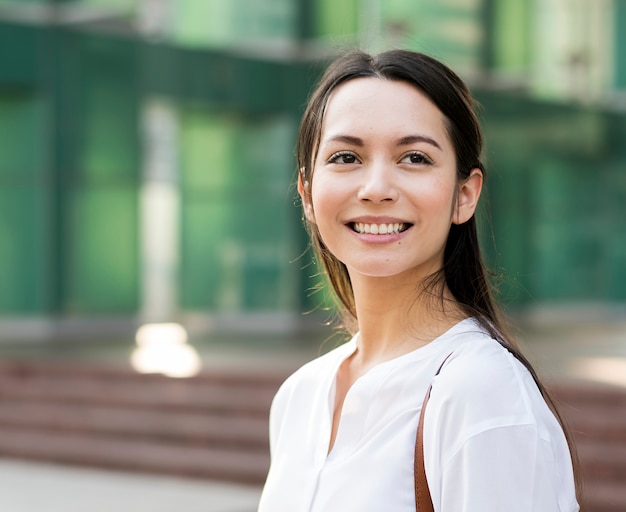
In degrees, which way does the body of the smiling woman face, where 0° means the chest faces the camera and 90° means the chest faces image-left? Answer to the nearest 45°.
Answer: approximately 45°

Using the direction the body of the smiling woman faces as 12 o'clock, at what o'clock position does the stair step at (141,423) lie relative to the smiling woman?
The stair step is roughly at 4 o'clock from the smiling woman.

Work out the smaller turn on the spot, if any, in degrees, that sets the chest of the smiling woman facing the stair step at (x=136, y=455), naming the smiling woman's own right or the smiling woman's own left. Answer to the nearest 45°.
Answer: approximately 135° to the smiling woman's own right

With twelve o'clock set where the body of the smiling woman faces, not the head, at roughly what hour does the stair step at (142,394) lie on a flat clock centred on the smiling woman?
The stair step is roughly at 4 o'clock from the smiling woman.

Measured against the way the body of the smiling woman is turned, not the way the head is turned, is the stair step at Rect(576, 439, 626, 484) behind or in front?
behind

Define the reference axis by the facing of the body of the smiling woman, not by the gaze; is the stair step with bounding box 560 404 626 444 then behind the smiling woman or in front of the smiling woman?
behind

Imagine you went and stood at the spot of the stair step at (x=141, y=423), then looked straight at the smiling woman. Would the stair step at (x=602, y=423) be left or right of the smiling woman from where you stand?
left
